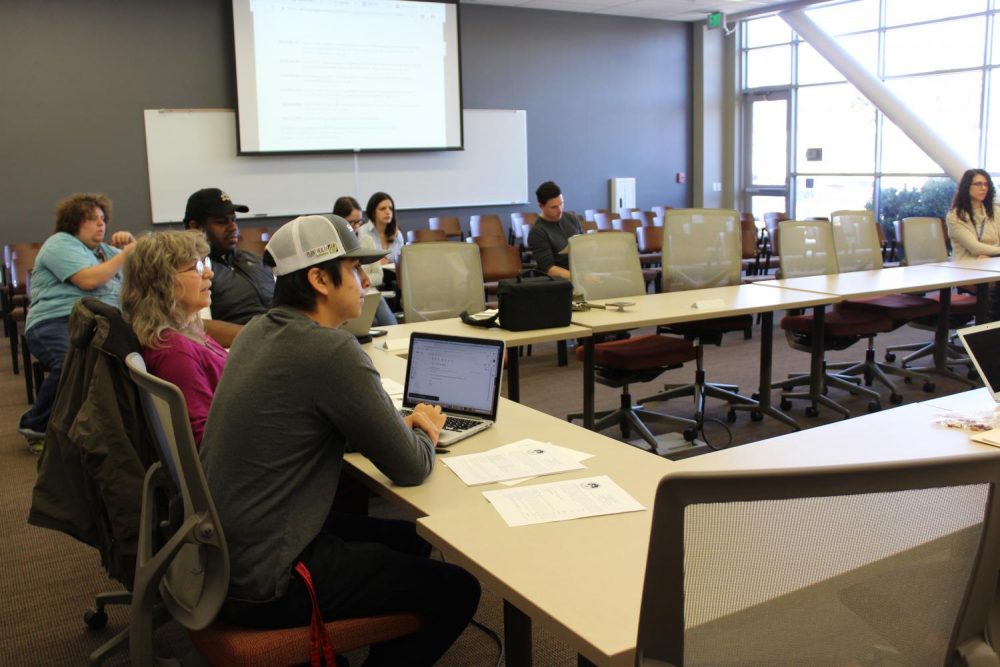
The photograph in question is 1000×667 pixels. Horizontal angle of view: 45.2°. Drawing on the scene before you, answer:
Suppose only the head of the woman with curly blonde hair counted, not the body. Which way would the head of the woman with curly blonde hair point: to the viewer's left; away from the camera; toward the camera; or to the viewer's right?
to the viewer's right

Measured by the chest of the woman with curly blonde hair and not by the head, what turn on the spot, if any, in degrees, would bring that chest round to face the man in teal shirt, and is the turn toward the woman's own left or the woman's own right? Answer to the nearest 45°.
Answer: approximately 90° to the woman's own left

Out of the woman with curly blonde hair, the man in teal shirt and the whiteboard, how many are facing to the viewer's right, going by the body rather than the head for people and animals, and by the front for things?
2

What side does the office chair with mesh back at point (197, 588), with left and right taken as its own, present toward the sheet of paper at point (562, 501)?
front

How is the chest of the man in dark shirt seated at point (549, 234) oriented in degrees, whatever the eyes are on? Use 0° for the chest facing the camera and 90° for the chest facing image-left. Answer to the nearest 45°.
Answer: approximately 315°

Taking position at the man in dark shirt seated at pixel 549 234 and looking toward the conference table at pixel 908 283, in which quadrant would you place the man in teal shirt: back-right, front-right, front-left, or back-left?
back-right

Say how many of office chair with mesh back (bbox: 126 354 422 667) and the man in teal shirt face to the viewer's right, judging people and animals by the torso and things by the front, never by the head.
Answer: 2

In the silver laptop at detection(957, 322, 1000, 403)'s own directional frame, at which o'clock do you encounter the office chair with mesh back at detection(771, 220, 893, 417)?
The office chair with mesh back is roughly at 7 o'clock from the silver laptop.

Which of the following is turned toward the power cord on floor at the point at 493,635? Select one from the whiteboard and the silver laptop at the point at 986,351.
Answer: the whiteboard

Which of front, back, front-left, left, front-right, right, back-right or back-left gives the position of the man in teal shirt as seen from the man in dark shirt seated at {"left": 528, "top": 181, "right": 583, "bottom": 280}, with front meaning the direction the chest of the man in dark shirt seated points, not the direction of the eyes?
right

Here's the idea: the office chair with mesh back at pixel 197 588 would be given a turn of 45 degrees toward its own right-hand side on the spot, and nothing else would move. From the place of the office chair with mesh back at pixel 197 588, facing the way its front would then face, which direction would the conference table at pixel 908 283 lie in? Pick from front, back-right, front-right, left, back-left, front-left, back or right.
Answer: left

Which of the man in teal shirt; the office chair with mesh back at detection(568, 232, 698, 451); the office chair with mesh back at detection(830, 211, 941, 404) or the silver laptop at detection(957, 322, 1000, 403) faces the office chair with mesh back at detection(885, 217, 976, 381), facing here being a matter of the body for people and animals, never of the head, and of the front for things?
the man in teal shirt
